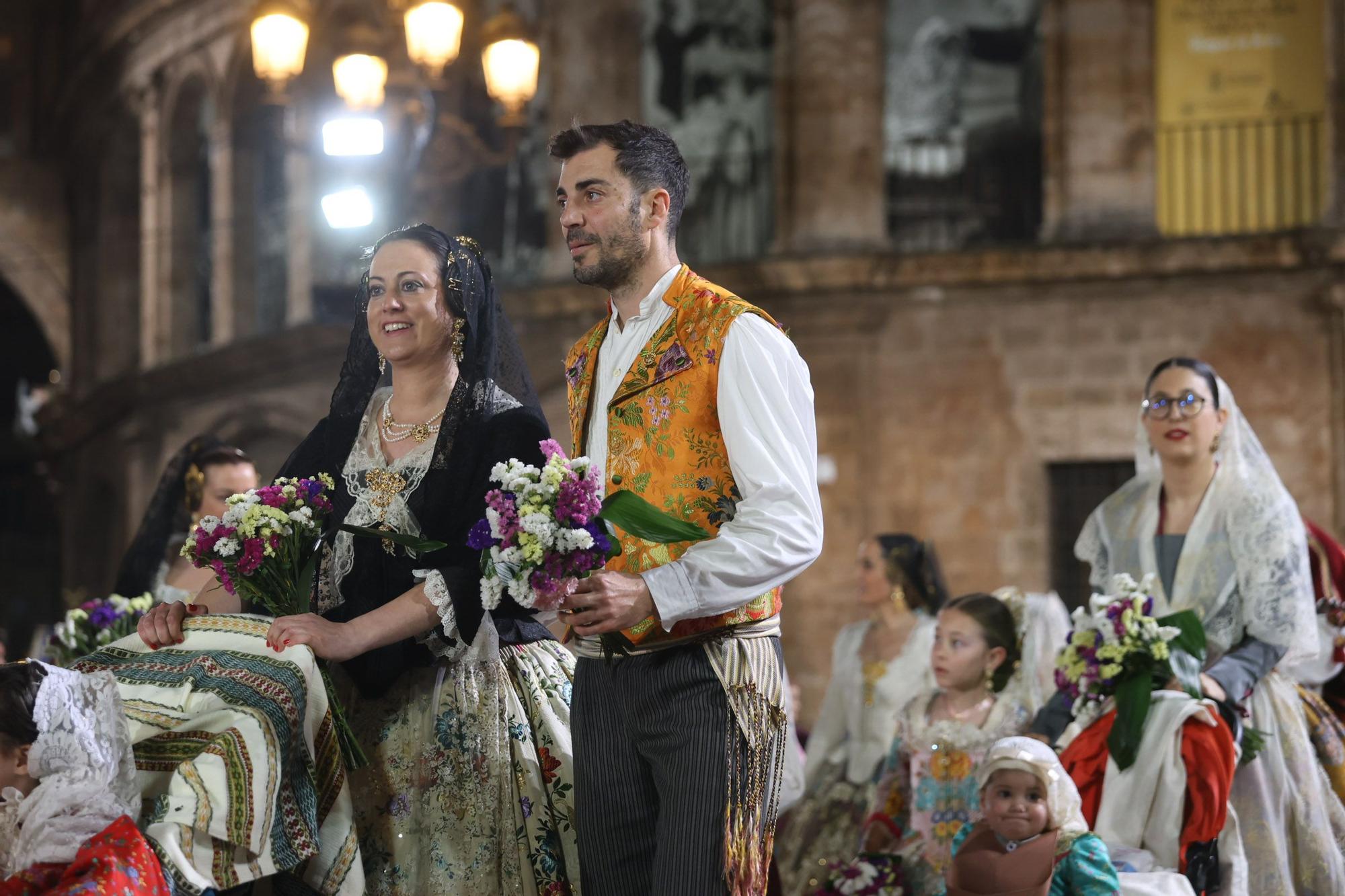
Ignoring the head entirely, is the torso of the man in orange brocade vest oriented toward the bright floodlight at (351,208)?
no

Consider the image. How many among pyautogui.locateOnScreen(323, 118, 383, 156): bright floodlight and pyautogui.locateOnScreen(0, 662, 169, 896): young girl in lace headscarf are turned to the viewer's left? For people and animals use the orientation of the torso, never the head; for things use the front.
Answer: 1

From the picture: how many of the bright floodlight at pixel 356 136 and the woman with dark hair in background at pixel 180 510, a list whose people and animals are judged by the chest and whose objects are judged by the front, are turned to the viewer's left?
0

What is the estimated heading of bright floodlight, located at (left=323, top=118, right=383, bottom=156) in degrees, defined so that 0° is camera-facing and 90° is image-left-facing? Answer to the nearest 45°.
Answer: approximately 0°

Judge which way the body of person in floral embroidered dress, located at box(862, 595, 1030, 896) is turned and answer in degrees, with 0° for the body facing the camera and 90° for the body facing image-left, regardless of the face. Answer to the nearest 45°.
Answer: approximately 45°

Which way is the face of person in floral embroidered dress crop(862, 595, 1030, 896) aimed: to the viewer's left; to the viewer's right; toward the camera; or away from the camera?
to the viewer's left

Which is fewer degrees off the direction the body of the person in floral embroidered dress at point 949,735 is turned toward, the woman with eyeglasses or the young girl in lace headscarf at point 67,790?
the young girl in lace headscarf

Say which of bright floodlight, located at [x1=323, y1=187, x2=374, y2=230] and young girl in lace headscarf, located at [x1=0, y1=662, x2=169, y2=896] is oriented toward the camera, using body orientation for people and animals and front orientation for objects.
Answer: the bright floodlight

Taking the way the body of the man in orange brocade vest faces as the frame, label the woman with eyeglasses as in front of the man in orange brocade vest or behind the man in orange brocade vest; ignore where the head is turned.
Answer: behind

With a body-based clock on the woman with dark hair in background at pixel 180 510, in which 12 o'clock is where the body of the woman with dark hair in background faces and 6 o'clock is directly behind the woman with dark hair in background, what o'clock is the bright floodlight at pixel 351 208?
The bright floodlight is roughly at 8 o'clock from the woman with dark hair in background.

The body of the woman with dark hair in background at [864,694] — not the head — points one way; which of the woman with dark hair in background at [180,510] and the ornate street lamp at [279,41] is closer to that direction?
the woman with dark hair in background

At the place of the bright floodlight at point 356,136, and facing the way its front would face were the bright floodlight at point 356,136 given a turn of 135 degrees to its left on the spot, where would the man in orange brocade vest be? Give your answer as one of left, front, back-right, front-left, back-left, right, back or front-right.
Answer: back-right

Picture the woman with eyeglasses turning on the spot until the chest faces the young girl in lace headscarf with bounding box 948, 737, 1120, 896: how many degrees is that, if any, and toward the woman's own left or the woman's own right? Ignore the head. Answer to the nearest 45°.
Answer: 0° — they already face them

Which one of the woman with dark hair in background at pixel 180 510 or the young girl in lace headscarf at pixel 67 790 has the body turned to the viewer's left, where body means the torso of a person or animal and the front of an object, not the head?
the young girl in lace headscarf

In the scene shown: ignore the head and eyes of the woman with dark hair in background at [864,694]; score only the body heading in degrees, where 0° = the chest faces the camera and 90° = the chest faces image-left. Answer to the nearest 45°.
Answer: approximately 45°

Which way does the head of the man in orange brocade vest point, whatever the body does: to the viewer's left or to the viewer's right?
to the viewer's left
